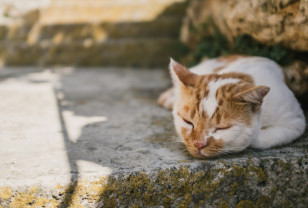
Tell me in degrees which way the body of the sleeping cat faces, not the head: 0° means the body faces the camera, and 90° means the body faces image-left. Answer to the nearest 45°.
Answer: approximately 45°
